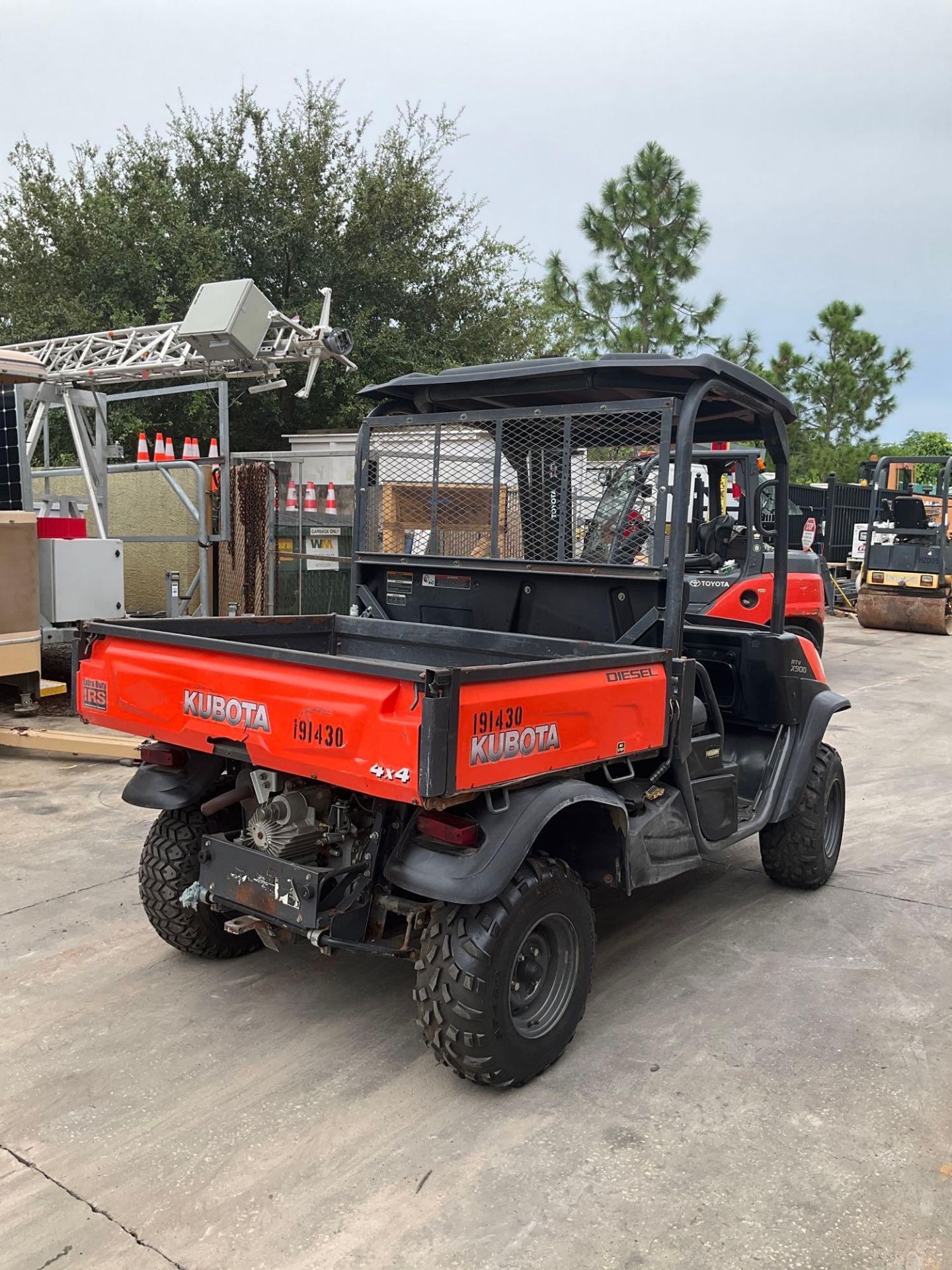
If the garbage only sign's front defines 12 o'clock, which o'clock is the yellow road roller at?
The yellow road roller is roughly at 10 o'clock from the garbage only sign.

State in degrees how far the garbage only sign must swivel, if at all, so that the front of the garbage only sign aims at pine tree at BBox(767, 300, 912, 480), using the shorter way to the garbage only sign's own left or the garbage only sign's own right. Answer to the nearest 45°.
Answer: approximately 135° to the garbage only sign's own left

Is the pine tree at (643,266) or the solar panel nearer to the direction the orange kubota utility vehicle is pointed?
the pine tree

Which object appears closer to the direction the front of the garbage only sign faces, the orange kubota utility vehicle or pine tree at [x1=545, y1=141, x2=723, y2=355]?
the orange kubota utility vehicle

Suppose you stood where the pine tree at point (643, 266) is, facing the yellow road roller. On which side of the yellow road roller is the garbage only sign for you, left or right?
right

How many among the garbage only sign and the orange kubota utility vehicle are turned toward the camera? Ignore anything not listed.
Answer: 1

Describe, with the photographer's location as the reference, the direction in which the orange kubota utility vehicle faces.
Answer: facing away from the viewer and to the right of the viewer

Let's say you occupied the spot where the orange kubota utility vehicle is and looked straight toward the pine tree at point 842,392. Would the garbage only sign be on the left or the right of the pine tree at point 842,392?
left

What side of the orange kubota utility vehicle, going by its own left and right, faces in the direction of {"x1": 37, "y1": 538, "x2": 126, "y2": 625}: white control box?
left

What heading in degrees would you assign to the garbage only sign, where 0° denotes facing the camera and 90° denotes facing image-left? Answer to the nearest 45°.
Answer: approximately 0°

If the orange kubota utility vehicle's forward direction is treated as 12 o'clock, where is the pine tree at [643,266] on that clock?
The pine tree is roughly at 11 o'clock from the orange kubota utility vehicle.
